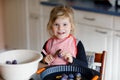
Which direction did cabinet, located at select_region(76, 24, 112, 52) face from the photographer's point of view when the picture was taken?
facing the viewer and to the left of the viewer

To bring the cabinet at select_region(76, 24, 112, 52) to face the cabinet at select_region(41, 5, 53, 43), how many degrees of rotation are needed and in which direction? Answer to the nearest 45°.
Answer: approximately 90° to its right

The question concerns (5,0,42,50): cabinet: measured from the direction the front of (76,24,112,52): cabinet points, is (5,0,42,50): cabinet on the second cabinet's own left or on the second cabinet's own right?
on the second cabinet's own right

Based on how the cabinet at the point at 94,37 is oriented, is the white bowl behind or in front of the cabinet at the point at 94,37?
in front
